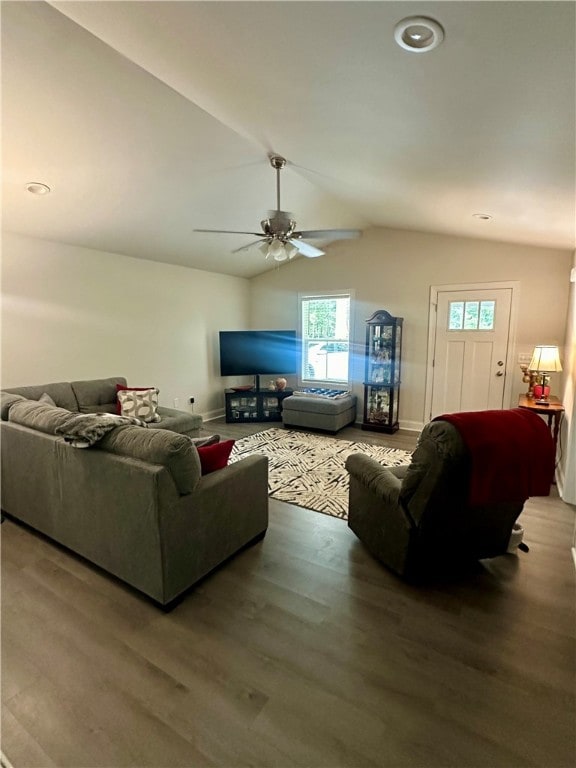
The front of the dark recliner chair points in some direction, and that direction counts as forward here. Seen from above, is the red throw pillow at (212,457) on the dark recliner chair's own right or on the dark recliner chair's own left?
on the dark recliner chair's own left

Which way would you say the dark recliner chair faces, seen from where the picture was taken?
facing away from the viewer and to the left of the viewer

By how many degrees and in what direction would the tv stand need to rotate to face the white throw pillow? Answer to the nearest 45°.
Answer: approximately 45° to its right

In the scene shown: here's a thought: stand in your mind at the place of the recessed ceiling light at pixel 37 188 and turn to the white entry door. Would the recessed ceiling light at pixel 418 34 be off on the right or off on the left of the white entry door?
right

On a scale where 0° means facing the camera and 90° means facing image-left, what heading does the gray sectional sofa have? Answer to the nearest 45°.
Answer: approximately 225°

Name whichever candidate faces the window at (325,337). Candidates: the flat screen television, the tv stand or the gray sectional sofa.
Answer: the gray sectional sofa

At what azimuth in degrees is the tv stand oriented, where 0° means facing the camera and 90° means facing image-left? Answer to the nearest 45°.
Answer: approximately 0°
